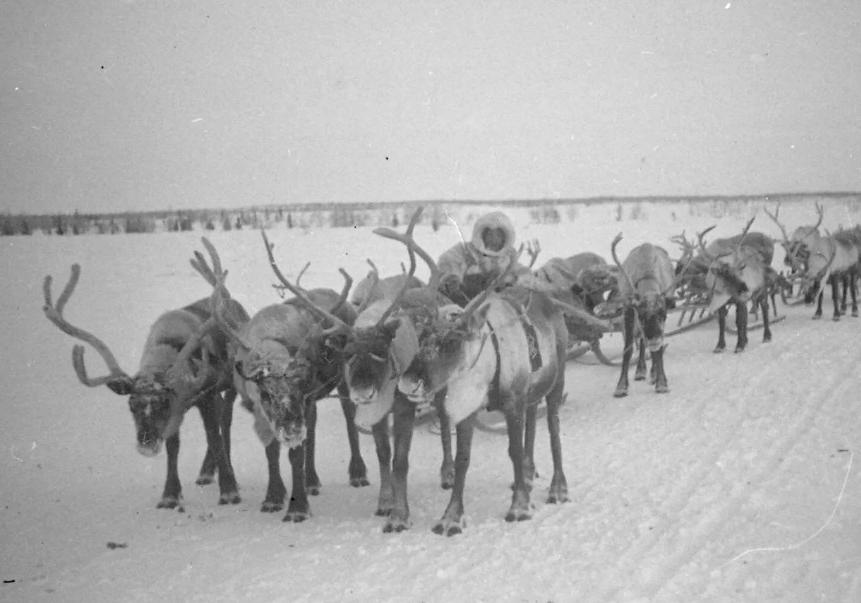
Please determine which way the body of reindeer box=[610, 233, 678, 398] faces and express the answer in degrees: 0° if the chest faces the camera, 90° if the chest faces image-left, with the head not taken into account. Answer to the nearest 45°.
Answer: approximately 0°

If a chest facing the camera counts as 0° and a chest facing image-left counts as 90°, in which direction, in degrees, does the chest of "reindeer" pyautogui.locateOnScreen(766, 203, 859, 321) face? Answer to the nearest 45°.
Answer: approximately 45°

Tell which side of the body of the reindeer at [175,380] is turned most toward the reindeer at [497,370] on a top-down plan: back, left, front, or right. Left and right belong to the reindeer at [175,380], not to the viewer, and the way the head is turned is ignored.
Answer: left

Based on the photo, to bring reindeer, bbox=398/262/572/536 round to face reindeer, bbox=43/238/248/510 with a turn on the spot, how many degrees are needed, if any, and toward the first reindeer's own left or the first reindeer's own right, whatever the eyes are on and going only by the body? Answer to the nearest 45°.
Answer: approximately 45° to the first reindeer's own right

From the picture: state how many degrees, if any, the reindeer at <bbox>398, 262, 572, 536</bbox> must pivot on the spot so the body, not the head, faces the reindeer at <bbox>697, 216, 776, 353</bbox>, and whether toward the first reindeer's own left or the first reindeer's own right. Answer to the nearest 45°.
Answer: approximately 180°

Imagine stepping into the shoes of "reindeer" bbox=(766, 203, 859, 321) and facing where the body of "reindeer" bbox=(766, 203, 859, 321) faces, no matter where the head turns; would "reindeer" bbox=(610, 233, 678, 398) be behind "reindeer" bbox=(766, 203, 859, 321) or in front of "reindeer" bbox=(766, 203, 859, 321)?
in front

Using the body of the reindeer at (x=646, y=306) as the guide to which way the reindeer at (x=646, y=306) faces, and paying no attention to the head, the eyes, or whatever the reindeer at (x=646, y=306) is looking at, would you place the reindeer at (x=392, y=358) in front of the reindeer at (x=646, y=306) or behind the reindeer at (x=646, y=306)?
in front

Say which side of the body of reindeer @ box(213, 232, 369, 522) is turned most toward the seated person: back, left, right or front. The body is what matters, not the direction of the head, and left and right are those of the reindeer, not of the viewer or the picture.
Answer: back

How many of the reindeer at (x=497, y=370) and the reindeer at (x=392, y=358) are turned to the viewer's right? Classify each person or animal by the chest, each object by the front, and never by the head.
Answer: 0
